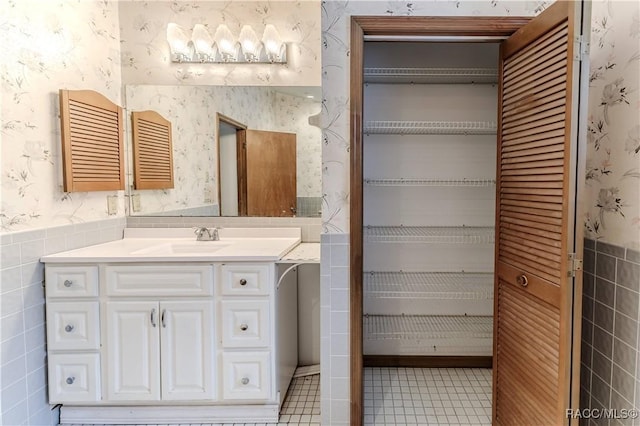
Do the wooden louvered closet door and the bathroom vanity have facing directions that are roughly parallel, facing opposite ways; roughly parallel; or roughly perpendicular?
roughly perpendicular

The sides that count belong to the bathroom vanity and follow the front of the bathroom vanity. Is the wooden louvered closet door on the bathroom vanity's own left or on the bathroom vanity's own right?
on the bathroom vanity's own left

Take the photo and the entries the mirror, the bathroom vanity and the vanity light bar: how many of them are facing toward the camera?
3

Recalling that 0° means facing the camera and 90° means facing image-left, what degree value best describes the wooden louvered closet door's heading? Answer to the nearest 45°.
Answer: approximately 45°

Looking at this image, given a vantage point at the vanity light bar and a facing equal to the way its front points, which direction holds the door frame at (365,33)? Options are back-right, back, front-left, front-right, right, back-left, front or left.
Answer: front-left

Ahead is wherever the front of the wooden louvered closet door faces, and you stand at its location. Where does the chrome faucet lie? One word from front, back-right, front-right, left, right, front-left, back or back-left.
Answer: front-right

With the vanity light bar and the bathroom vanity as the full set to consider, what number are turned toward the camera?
2

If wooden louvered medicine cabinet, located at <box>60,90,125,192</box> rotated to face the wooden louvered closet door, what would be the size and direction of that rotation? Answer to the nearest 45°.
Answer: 0° — it already faces it

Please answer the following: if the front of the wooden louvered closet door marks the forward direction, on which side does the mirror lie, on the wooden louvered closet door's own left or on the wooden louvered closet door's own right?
on the wooden louvered closet door's own right

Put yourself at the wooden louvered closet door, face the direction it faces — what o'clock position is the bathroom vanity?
The bathroom vanity is roughly at 1 o'clock from the wooden louvered closet door.

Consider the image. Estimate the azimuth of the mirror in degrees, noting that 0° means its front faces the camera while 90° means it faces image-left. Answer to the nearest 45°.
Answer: approximately 0°
